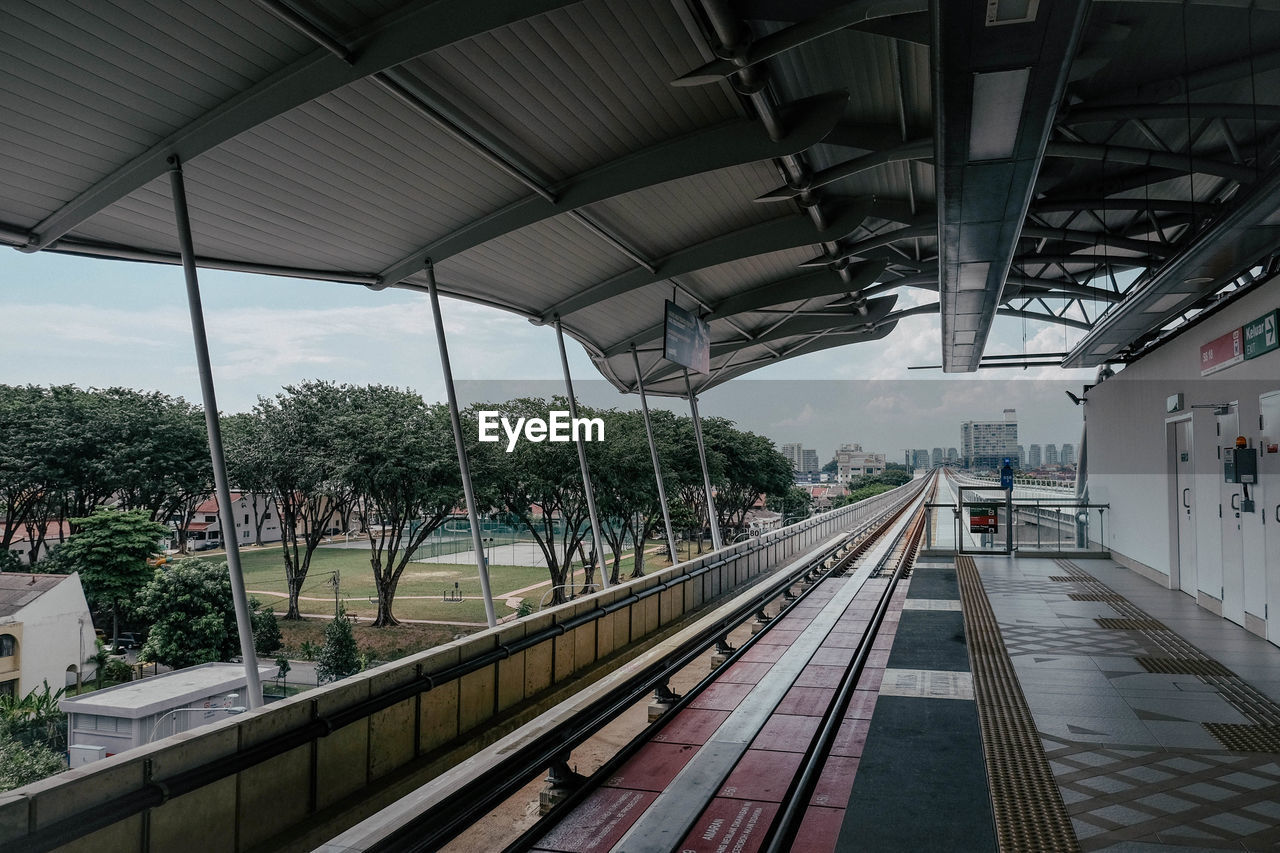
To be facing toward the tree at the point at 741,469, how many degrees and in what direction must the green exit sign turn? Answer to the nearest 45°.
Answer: approximately 90° to its right

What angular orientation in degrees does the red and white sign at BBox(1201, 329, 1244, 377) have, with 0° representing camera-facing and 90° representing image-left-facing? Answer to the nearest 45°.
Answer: approximately 45°

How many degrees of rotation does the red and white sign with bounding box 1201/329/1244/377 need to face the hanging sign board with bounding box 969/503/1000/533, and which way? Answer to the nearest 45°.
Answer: approximately 90° to its right

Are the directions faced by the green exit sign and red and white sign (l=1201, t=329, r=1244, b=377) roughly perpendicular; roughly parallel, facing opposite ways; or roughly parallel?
roughly parallel

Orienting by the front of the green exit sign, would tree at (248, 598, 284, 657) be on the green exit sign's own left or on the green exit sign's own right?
on the green exit sign's own right

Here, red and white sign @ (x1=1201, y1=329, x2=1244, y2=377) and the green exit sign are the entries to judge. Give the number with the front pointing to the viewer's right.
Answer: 0

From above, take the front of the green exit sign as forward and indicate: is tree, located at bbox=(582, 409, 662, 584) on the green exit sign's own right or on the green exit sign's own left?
on the green exit sign's own right

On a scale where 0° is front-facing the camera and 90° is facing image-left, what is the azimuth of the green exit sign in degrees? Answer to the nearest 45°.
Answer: approximately 45°

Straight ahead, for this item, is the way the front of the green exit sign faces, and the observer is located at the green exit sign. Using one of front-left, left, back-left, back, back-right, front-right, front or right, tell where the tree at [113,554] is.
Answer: front-right

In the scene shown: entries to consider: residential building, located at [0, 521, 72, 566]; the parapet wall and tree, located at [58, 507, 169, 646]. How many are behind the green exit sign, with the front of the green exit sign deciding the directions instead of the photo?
0

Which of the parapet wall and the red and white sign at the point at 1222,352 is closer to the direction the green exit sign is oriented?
the parapet wall

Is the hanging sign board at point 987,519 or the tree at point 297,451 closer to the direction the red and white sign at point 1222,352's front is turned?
the tree
